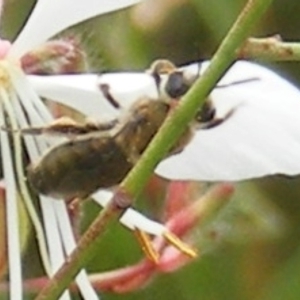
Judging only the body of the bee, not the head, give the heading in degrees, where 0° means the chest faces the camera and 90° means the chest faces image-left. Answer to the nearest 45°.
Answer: approximately 270°
